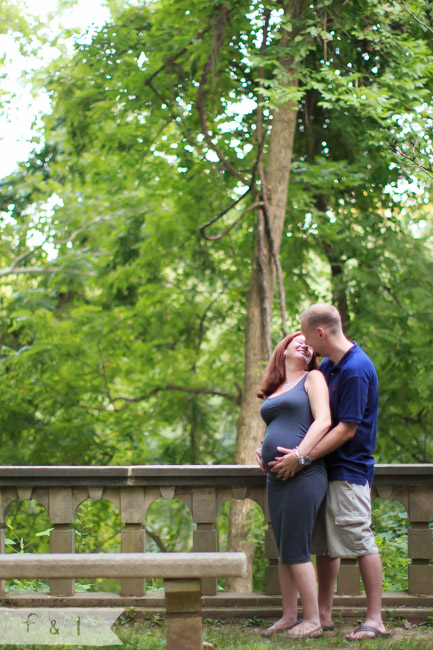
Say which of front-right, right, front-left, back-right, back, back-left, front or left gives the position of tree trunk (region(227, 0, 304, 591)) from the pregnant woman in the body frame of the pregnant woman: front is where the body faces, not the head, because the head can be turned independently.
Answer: back-right

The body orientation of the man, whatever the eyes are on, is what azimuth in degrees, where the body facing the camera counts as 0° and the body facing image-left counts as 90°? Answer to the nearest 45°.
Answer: approximately 90°

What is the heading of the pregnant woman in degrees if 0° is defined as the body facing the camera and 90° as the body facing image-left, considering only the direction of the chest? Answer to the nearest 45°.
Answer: approximately 45°

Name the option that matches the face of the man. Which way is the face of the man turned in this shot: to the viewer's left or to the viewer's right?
to the viewer's left

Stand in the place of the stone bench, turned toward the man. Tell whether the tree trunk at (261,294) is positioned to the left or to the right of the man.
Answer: left

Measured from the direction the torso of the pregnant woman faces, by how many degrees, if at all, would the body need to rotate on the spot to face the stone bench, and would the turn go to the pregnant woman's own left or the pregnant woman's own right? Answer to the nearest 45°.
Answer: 0° — they already face it
